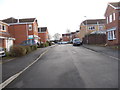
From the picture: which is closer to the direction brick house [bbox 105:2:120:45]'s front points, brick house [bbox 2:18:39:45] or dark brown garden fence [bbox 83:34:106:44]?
the brick house

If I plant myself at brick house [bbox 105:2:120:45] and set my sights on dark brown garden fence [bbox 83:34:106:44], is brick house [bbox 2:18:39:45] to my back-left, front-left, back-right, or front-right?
front-left

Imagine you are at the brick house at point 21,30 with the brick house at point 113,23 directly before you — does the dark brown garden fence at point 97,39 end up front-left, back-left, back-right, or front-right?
front-left

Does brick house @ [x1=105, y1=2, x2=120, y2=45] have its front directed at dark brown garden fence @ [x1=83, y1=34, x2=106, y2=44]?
no

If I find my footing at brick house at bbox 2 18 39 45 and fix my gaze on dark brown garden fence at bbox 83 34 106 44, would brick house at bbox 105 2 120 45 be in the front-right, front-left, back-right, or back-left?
front-right

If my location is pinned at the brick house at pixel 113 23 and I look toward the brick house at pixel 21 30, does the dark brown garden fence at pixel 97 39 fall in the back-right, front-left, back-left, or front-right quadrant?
front-right

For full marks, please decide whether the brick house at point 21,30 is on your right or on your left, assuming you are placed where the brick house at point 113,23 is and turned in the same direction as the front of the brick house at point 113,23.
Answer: on your right

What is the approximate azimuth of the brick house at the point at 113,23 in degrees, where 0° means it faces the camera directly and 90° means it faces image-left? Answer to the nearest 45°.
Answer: approximately 45°
